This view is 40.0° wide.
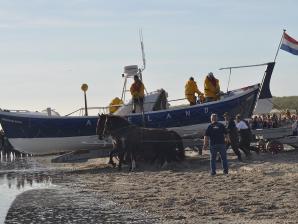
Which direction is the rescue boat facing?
to the viewer's left

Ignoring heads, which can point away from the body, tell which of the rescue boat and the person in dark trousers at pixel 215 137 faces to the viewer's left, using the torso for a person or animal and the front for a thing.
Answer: the rescue boat

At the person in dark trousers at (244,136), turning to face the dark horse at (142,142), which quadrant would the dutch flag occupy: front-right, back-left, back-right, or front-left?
back-right
